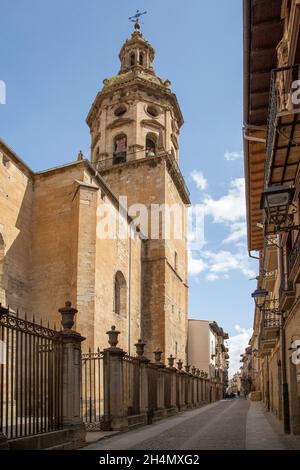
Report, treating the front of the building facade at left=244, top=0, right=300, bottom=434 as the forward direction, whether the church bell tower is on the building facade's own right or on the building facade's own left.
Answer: on the building facade's own right

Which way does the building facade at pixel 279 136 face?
to the viewer's left

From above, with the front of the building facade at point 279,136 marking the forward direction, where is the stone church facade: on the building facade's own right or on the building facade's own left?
on the building facade's own right
